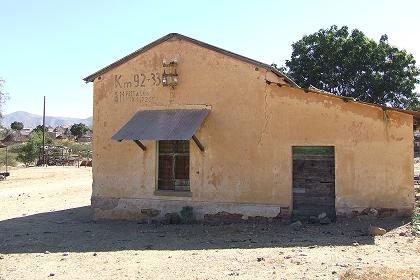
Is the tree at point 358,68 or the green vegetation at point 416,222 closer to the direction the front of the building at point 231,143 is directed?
the green vegetation

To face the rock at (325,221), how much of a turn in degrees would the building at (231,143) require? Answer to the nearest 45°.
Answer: approximately 90° to its left

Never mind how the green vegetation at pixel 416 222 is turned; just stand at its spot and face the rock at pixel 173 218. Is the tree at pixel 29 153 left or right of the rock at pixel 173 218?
right

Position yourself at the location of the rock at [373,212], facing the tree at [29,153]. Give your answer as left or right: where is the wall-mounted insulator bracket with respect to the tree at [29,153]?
left

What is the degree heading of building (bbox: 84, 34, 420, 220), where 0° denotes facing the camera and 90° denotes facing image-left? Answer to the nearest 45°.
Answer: approximately 0°

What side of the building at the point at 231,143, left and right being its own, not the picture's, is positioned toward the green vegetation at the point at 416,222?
left

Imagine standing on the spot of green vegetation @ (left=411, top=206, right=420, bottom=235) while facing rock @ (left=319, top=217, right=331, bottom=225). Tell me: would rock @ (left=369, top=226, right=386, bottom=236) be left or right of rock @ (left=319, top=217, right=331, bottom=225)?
left
